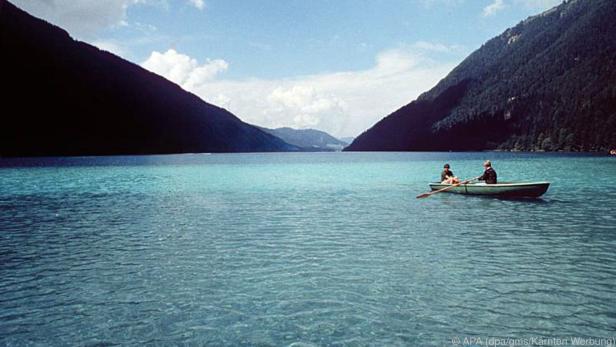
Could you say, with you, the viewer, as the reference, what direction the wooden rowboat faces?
facing to the right of the viewer
